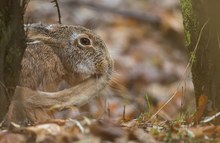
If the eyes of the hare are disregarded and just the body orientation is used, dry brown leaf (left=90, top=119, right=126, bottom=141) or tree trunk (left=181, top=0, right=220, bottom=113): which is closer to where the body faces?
the tree trunk

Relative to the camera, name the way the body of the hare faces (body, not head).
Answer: to the viewer's right

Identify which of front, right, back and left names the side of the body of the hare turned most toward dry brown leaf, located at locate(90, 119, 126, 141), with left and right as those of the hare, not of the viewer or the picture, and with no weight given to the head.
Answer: front

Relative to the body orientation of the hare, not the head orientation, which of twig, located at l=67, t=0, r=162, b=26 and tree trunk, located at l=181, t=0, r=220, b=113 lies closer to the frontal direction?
the tree trunk

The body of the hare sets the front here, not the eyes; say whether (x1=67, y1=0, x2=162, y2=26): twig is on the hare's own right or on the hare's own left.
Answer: on the hare's own left
